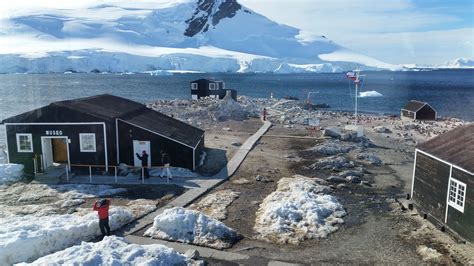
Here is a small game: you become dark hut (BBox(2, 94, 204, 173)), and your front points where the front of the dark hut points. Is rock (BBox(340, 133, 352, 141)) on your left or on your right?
on your left

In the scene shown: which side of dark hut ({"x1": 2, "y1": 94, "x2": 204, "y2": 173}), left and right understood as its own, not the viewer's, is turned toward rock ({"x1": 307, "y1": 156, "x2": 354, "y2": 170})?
left

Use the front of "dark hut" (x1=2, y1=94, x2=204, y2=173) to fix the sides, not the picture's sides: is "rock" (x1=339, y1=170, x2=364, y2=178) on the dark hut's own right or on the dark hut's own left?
on the dark hut's own left

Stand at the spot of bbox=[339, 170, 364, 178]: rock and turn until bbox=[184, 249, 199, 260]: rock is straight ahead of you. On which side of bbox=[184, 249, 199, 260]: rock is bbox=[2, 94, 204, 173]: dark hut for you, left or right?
right

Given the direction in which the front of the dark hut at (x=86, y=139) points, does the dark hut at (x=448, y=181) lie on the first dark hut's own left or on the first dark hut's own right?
on the first dark hut's own left

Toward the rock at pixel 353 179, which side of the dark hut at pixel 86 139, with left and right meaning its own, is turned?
left

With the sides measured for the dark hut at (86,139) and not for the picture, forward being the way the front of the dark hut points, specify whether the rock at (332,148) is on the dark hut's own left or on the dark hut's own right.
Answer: on the dark hut's own left

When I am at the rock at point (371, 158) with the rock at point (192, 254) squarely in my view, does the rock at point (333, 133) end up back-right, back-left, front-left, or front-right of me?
back-right

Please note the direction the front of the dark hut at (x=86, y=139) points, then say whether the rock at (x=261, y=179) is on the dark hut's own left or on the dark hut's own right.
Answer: on the dark hut's own left

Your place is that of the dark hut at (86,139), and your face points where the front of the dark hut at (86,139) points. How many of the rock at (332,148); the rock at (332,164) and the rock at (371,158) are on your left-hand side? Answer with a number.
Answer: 3

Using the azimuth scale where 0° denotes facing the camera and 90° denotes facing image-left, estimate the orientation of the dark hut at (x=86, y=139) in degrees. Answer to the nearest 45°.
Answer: approximately 0°
